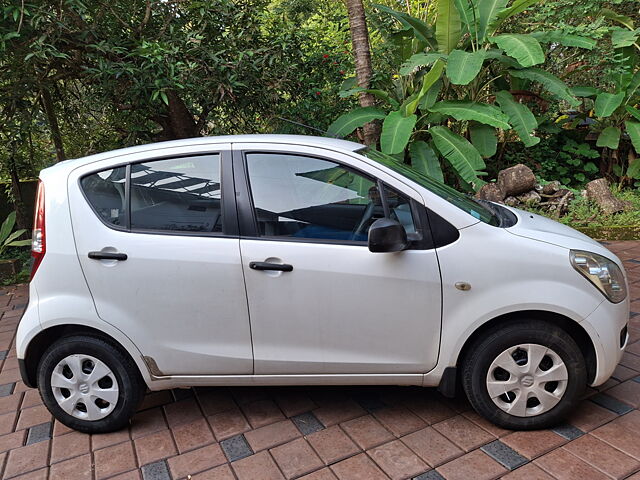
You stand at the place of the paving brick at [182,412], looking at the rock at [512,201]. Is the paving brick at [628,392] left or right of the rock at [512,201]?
right

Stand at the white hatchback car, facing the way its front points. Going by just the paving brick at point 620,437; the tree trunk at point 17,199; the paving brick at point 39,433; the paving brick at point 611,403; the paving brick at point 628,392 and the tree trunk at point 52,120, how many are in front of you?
3

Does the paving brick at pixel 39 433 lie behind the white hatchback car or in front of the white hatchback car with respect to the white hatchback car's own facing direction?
behind

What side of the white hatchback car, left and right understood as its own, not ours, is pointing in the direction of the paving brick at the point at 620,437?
front

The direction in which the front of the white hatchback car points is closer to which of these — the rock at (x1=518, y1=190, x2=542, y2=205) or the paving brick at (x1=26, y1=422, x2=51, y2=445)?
the rock

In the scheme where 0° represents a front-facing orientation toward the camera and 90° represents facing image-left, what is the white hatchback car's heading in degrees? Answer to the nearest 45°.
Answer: approximately 270°

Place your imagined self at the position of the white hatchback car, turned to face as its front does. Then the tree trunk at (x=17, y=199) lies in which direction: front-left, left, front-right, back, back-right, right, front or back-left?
back-left

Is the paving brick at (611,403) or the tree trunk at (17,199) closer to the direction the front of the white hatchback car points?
the paving brick
